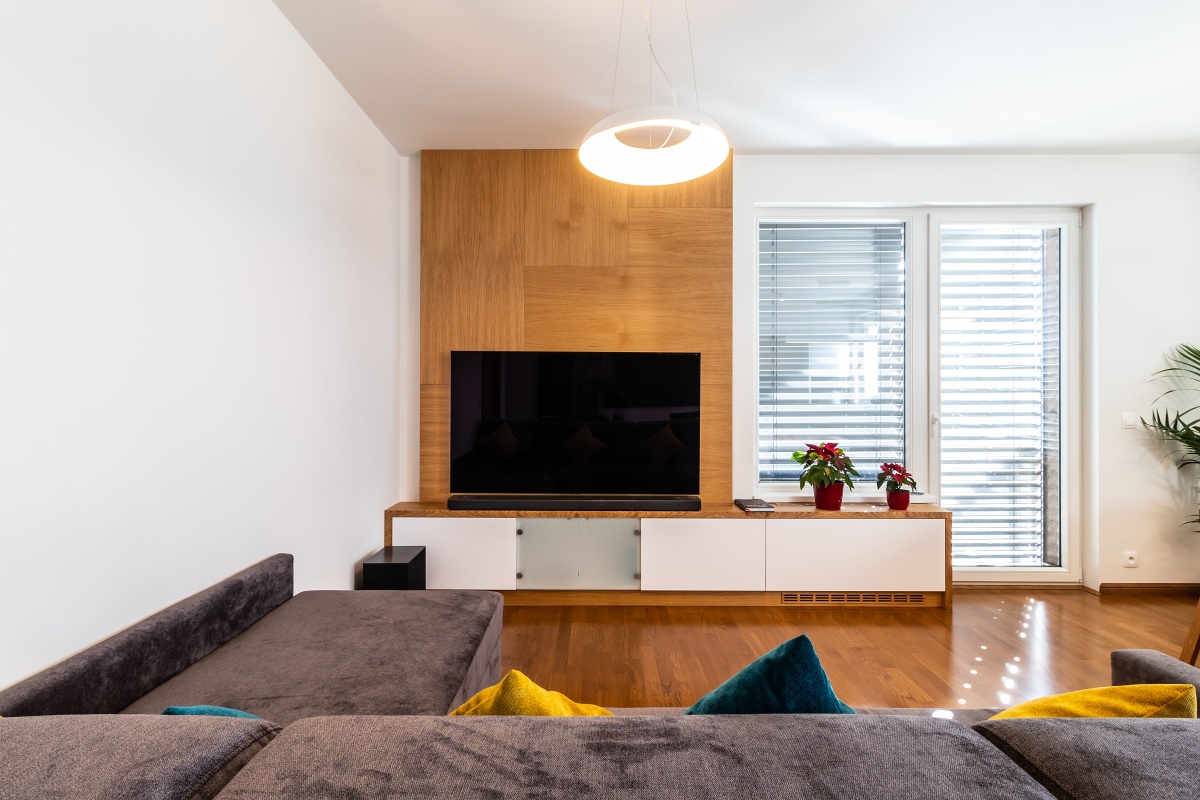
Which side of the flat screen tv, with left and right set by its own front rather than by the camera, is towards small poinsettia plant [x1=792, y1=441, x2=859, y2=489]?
left

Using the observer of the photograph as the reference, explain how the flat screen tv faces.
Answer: facing the viewer

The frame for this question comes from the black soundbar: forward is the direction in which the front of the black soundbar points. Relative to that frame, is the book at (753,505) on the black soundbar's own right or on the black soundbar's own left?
on the black soundbar's own left

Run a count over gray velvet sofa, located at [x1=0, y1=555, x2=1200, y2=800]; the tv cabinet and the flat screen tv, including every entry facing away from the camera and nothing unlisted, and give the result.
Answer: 1

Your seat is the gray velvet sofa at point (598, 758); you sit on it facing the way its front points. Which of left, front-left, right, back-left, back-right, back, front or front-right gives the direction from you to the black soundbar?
front

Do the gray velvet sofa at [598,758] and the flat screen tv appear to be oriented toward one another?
yes

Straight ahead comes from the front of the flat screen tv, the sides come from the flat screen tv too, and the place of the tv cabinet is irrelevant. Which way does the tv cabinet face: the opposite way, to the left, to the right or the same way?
the same way

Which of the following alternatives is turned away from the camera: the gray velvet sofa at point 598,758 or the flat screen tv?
the gray velvet sofa

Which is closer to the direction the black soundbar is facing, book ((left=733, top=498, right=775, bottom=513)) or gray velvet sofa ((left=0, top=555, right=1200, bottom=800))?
the gray velvet sofa

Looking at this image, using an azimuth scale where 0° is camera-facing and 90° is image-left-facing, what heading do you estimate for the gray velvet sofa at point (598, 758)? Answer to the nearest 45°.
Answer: approximately 180°

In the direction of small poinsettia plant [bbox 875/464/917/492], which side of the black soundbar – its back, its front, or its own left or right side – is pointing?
left

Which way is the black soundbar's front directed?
toward the camera

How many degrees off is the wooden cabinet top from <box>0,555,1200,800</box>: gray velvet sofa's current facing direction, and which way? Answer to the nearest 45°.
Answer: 0° — it already faces it

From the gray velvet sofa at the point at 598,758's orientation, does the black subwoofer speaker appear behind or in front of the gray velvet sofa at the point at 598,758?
in front

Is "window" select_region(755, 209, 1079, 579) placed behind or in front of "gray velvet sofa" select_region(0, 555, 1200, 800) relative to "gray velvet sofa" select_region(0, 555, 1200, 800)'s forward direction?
in front

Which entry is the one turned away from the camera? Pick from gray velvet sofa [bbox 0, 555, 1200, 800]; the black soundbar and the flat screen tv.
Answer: the gray velvet sofa
